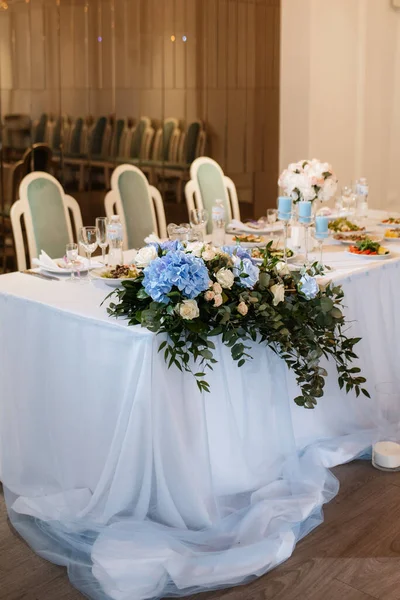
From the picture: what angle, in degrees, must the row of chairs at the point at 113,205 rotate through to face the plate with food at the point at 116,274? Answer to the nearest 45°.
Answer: approximately 45° to its right

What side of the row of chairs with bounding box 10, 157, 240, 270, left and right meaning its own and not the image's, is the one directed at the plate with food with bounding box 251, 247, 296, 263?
front

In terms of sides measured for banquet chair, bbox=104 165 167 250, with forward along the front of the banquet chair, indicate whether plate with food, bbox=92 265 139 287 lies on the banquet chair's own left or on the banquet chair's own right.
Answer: on the banquet chair's own right

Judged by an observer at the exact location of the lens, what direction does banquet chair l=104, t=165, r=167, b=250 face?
facing the viewer and to the right of the viewer

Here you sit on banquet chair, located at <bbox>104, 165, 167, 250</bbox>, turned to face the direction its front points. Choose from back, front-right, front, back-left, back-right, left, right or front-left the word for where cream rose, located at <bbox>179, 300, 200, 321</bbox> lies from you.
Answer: front-right

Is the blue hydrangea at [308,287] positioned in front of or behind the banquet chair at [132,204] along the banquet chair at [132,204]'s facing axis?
in front

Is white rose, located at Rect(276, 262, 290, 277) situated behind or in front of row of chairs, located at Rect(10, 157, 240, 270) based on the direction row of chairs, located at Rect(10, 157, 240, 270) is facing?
in front

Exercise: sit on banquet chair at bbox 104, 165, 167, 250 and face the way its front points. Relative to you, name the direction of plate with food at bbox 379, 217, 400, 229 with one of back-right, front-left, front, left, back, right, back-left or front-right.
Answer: front-left

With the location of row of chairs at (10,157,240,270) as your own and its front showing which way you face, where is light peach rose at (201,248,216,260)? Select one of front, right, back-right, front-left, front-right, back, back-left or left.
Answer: front-right

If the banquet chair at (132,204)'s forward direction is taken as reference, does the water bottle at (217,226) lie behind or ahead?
ahead

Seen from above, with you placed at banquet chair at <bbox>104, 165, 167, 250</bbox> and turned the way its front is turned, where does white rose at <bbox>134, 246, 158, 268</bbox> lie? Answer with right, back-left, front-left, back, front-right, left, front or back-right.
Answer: front-right
